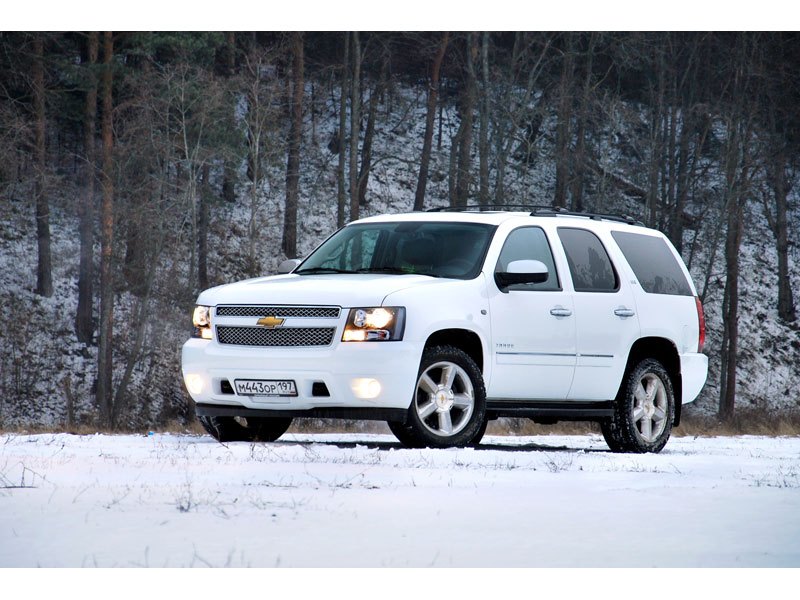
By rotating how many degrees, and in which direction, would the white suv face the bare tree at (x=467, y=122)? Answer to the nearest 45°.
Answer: approximately 135° to its right

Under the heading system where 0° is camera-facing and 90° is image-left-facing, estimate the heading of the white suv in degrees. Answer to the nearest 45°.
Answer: approximately 45°
